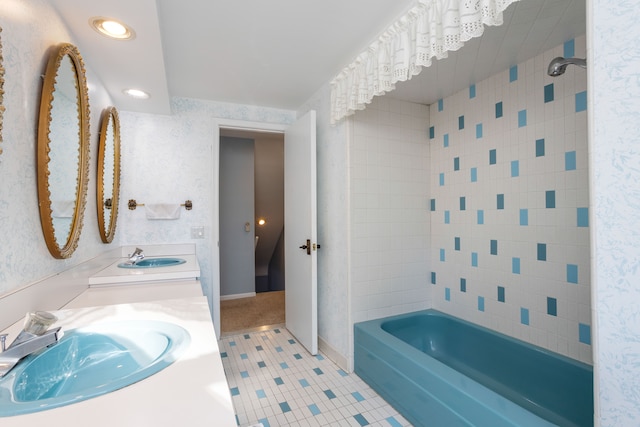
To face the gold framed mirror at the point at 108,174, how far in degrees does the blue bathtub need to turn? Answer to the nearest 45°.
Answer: approximately 45° to its right

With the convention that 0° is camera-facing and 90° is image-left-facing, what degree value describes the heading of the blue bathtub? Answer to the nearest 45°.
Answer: approximately 45°

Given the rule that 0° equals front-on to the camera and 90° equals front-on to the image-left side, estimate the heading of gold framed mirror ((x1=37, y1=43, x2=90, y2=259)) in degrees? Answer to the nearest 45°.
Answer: approximately 315°

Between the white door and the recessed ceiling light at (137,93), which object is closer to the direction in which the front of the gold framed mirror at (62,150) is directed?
the white door

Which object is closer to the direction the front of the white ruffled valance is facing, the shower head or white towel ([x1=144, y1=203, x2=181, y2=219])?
the white towel

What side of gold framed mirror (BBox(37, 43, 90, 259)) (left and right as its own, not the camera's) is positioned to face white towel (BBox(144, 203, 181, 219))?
left

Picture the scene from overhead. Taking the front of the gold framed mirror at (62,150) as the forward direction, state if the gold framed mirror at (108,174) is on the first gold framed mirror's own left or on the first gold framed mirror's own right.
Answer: on the first gold framed mirror's own left

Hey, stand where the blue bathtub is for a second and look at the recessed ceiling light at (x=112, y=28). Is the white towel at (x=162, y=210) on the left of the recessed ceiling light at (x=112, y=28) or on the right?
right
